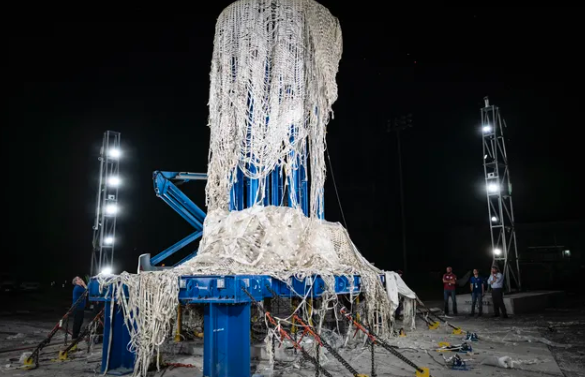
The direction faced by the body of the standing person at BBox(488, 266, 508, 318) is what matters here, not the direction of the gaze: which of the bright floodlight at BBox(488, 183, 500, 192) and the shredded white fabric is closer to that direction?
the shredded white fabric

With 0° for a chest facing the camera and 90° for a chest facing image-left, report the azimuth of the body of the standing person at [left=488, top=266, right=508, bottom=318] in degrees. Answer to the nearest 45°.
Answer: approximately 45°

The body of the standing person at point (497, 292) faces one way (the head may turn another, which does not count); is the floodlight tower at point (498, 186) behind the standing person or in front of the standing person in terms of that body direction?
behind

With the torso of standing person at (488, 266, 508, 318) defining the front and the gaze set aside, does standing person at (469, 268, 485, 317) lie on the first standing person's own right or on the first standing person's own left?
on the first standing person's own right

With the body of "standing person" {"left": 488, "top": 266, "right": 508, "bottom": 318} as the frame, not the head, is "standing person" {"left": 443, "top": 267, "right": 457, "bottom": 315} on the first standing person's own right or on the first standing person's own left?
on the first standing person's own right

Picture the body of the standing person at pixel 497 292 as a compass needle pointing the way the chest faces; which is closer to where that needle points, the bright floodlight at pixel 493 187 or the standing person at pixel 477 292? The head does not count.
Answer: the standing person
